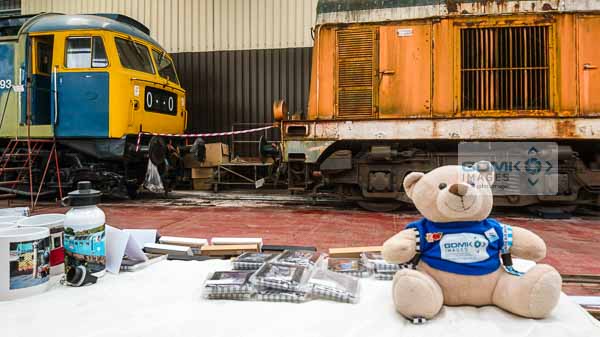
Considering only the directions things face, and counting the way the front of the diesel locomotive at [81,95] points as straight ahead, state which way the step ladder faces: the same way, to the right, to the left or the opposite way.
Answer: to the right

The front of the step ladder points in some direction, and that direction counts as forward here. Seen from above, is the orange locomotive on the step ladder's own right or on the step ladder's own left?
on the step ladder's own left

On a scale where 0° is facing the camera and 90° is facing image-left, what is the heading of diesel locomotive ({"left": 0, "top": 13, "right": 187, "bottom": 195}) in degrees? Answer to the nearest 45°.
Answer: approximately 315°

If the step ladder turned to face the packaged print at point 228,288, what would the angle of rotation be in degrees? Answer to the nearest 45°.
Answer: approximately 45° to its left

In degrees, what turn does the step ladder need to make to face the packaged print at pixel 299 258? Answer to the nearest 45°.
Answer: approximately 45° to its left
